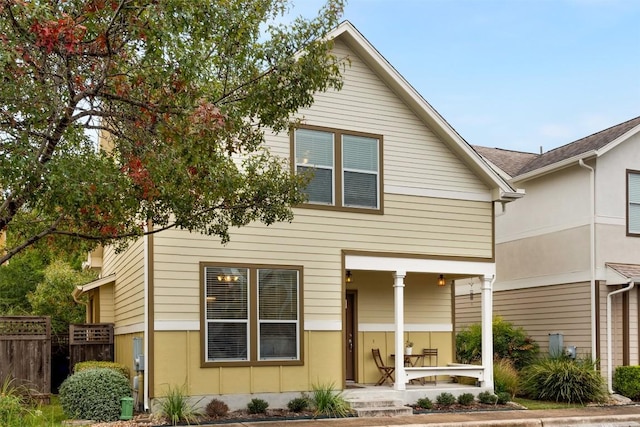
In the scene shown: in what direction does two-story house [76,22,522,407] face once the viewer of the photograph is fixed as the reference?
facing the viewer

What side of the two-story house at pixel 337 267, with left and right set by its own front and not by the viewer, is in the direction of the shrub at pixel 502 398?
left

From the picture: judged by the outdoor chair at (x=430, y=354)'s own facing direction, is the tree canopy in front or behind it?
in front

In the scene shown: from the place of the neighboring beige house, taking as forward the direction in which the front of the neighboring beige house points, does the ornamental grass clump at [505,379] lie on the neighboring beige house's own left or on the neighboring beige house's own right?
on the neighboring beige house's own right

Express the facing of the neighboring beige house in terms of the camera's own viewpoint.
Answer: facing the viewer and to the right of the viewer

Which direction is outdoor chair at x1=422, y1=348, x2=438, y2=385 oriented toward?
toward the camera

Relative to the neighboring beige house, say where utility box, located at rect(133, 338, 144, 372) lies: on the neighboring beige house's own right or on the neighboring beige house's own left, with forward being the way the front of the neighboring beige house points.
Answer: on the neighboring beige house's own right

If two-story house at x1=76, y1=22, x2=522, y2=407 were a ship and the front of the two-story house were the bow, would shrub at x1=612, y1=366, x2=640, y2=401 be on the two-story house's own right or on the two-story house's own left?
on the two-story house's own left

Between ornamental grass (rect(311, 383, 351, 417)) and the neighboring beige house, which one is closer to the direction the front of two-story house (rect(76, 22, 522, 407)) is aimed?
the ornamental grass

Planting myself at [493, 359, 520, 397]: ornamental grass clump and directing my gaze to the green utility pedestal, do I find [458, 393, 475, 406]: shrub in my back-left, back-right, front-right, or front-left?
front-left
